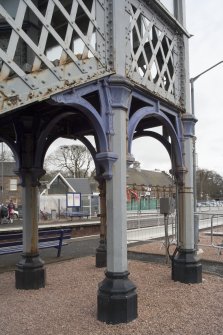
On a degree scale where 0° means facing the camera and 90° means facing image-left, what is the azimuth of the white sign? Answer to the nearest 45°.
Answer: approximately 0°

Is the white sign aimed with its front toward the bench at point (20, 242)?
yes

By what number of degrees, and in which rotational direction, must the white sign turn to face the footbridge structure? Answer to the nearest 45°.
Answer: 0° — it already faces it

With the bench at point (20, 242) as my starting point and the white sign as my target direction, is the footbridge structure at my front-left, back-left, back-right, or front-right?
back-right

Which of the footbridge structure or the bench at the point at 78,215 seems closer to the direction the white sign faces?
the footbridge structure
